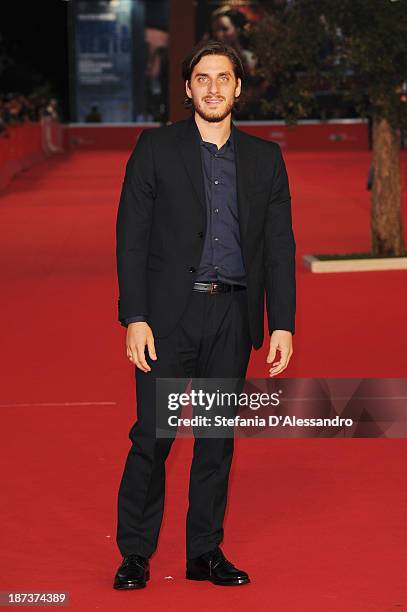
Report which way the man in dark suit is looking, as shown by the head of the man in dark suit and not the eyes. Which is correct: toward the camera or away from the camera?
toward the camera

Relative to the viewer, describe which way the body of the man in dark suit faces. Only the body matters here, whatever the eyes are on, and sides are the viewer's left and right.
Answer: facing the viewer
